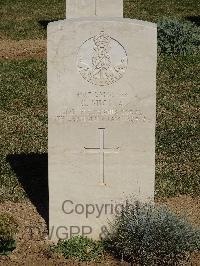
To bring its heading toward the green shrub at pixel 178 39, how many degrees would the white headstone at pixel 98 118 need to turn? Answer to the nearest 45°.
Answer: approximately 180°

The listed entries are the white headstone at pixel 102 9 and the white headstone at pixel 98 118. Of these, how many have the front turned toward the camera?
2

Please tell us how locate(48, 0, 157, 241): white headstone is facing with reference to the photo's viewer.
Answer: facing the viewer

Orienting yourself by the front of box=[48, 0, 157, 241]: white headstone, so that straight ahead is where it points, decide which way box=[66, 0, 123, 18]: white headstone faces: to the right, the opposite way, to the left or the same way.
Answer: the same way
